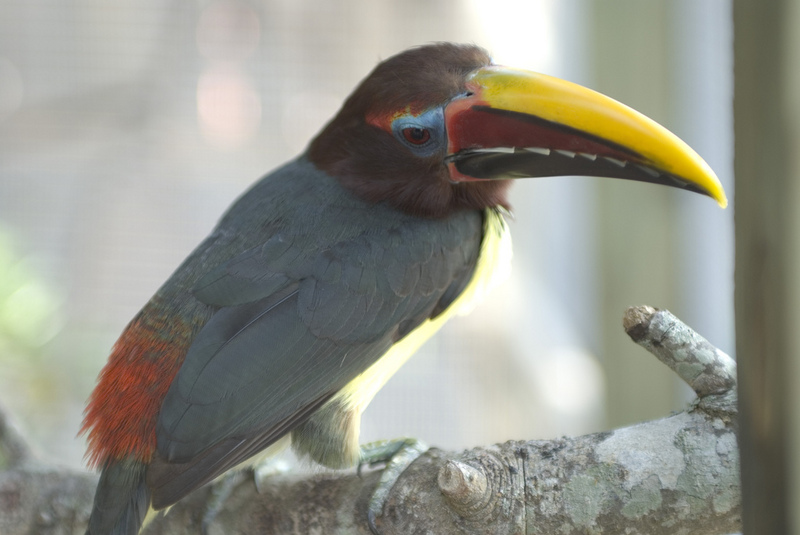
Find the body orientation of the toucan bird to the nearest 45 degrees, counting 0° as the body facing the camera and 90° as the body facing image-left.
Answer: approximately 270°
